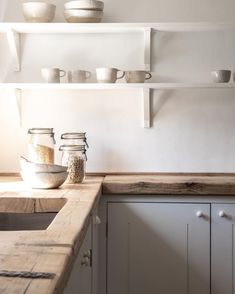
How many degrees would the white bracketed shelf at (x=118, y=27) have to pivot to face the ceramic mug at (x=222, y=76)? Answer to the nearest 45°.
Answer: approximately 90° to its left

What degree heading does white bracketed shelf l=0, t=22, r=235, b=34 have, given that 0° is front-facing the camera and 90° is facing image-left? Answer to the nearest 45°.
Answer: approximately 0°
